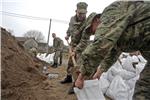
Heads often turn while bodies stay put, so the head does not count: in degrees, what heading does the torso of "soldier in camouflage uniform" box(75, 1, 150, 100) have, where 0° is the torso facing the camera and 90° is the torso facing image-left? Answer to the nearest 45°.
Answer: approximately 90°

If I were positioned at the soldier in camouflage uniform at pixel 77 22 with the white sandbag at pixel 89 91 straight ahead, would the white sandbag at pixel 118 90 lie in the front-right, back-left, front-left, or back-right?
front-left

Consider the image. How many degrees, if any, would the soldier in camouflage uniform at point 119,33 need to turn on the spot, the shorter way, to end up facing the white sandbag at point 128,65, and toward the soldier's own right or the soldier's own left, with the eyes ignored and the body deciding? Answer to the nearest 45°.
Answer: approximately 90° to the soldier's own left
